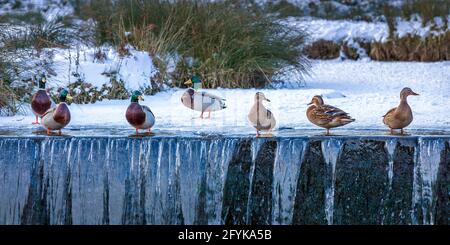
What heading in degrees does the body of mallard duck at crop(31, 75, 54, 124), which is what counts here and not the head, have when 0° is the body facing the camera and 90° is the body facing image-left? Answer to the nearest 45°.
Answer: approximately 0°

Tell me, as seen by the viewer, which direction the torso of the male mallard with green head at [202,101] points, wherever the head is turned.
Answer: to the viewer's left

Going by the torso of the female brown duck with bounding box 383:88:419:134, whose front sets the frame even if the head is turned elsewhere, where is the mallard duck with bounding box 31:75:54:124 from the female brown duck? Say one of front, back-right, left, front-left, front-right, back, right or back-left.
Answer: back-right

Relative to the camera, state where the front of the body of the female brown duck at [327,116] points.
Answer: to the viewer's left

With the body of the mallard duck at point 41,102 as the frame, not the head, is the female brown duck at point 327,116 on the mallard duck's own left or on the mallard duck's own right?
on the mallard duck's own left

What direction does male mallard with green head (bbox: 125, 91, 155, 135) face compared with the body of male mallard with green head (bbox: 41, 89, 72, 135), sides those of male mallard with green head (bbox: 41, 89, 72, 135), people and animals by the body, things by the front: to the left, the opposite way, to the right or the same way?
to the right

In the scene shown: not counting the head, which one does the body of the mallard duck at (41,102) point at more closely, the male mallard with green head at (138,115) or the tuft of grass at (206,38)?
the male mallard with green head

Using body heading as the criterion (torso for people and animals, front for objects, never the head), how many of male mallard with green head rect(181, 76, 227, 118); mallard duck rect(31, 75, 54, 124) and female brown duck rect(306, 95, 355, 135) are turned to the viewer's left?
2

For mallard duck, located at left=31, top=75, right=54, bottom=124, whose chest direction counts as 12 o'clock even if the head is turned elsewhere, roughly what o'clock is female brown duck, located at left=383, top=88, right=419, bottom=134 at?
The female brown duck is roughly at 10 o'clock from the mallard duck.

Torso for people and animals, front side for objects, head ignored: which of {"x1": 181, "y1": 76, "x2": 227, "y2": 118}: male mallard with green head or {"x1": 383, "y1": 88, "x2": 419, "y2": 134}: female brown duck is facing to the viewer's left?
the male mallard with green head
